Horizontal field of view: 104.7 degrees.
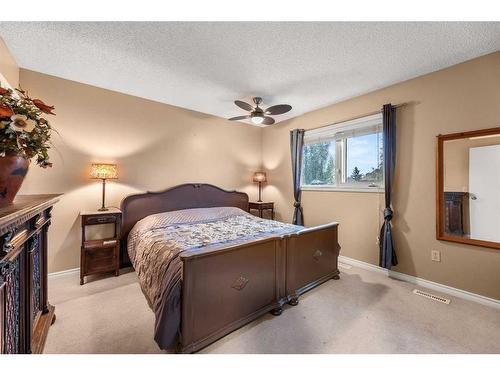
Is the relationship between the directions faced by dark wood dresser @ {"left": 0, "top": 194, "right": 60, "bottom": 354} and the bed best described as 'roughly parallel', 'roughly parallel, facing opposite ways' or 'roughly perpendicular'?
roughly perpendicular

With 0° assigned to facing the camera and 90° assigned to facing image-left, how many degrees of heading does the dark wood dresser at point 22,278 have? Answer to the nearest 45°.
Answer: approximately 270°

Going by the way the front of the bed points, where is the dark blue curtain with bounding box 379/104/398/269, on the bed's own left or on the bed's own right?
on the bed's own left

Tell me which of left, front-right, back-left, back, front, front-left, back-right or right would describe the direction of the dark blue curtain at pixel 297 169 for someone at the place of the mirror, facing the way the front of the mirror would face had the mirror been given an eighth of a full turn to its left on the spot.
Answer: right

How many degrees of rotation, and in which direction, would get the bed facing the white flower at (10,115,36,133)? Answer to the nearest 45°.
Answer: approximately 90° to its right

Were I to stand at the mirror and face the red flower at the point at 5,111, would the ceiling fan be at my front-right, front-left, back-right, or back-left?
front-right

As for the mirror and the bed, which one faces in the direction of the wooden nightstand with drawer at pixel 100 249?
the mirror

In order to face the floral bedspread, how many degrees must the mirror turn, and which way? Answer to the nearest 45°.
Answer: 0° — it already faces it

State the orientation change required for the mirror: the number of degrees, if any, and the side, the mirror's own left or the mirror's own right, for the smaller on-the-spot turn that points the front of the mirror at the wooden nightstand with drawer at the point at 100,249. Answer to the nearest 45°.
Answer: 0° — it already faces it

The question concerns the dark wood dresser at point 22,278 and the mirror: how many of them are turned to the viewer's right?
1

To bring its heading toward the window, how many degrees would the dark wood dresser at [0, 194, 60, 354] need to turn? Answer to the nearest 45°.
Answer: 0° — it already faces it

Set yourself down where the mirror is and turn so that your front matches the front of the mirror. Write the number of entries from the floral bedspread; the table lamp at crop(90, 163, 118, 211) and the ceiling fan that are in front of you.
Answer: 3

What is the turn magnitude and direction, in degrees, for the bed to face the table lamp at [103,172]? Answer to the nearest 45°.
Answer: approximately 180°

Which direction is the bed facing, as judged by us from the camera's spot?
facing the viewer and to the right of the viewer

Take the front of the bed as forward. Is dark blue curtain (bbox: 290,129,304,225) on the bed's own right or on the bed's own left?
on the bed's own left
